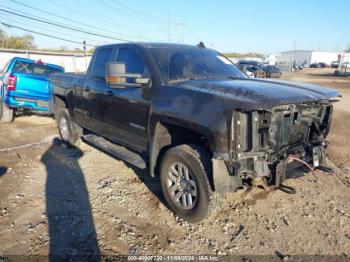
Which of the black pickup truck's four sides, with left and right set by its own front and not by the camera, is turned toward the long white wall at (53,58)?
back

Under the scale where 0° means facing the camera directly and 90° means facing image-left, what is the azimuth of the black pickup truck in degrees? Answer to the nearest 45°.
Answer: approximately 315°

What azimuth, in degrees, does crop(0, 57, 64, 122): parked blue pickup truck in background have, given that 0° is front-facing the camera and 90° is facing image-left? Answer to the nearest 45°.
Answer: approximately 135°

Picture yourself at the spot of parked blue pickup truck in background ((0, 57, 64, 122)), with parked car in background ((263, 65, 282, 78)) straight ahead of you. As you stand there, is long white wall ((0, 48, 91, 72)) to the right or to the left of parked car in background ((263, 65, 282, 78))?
left

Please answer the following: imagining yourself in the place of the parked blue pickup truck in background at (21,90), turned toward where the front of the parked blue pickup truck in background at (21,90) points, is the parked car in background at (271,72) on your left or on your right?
on your right

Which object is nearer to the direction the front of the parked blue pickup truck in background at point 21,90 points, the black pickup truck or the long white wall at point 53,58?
the long white wall

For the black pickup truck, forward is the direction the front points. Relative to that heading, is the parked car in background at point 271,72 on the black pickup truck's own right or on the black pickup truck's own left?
on the black pickup truck's own left

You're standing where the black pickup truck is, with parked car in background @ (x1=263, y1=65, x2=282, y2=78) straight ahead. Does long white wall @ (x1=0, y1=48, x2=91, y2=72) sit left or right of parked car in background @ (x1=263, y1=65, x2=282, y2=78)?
left

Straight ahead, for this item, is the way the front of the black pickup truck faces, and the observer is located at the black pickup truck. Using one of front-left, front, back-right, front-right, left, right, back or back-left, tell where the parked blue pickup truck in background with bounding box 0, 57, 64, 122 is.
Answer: back

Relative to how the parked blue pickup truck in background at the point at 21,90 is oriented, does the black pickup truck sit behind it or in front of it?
behind
